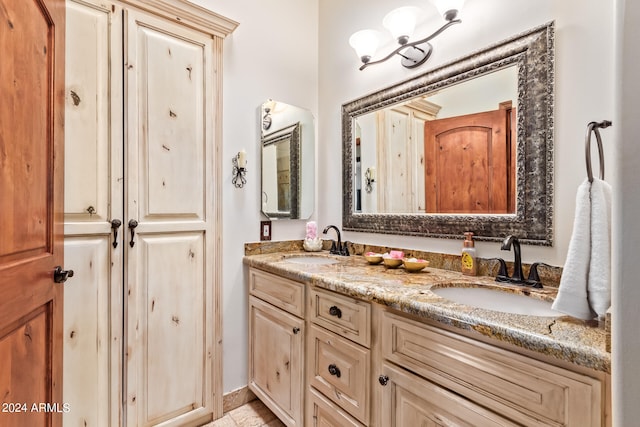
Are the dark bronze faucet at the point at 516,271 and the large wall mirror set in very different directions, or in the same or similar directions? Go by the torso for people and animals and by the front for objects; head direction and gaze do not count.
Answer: same or similar directions

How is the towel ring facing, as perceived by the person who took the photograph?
facing to the left of the viewer

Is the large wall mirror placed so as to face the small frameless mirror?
no

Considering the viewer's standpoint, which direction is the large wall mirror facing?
facing the viewer and to the left of the viewer

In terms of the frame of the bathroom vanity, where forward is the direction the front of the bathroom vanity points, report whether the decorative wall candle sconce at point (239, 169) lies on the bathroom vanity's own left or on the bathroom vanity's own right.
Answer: on the bathroom vanity's own right

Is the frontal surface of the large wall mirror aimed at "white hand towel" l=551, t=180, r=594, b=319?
no

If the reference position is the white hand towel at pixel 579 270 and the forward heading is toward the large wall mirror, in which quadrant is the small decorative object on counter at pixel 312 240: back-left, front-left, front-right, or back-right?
front-left

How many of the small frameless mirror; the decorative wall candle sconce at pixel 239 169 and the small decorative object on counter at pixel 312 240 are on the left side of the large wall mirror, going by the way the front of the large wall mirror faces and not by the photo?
0

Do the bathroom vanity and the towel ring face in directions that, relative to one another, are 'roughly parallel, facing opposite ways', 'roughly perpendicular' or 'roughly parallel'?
roughly perpendicular

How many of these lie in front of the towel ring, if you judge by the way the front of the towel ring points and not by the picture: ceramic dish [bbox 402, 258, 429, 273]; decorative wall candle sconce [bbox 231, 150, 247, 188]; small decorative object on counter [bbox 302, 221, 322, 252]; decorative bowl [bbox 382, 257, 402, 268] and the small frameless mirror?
5

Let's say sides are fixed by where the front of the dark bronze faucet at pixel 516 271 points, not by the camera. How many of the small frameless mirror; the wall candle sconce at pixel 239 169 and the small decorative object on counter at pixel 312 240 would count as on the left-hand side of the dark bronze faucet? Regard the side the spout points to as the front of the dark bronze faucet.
0

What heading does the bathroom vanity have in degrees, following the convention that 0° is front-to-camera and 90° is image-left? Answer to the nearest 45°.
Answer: approximately 45°

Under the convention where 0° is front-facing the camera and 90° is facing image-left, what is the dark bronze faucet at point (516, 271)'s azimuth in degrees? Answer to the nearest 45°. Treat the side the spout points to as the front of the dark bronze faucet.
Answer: approximately 45°

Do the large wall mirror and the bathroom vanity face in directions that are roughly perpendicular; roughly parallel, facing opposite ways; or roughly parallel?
roughly parallel

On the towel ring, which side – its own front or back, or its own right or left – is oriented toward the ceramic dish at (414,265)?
front
